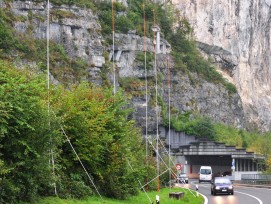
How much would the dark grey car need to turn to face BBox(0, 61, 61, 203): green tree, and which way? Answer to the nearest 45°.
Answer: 0° — it already faces it

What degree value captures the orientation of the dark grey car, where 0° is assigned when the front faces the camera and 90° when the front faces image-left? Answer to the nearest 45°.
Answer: approximately 0°
